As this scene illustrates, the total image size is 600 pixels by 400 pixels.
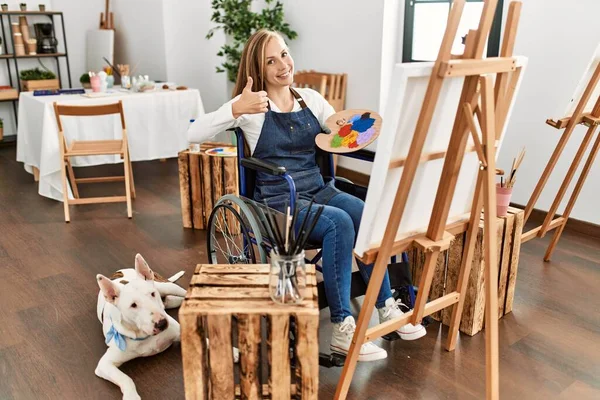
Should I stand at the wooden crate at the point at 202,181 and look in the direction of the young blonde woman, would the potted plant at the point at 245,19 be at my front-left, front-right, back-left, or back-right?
back-left

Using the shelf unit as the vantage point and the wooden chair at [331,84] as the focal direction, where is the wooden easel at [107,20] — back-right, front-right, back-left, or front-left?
front-left

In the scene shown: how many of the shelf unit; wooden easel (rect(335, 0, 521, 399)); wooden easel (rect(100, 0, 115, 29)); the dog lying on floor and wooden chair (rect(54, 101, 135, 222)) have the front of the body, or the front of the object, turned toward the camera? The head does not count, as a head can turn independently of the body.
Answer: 3

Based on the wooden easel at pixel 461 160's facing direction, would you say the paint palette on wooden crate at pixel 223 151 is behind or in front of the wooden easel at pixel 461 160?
in front

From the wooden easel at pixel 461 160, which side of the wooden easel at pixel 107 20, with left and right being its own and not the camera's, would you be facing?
front

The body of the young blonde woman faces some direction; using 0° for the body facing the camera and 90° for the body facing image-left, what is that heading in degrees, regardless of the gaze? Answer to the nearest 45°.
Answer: approximately 315°

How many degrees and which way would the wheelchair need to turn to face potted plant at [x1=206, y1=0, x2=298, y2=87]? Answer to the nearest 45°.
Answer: approximately 135° to its left

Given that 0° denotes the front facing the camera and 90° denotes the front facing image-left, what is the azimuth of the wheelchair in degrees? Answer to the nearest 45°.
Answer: approximately 315°

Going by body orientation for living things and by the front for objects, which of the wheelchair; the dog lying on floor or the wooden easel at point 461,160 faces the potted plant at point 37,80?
the wooden easel
